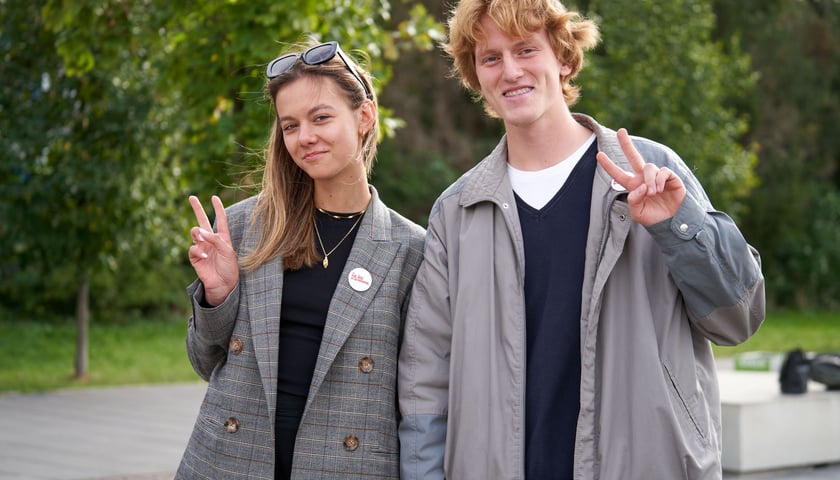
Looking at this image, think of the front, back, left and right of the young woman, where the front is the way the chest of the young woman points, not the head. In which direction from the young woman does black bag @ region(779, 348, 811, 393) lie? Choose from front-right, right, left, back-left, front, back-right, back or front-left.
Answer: back-left

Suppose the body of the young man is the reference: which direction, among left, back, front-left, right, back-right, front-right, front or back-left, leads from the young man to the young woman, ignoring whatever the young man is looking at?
right

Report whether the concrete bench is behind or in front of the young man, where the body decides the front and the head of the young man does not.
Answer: behind

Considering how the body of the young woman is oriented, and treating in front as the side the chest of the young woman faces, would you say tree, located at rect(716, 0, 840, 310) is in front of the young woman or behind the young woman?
behind

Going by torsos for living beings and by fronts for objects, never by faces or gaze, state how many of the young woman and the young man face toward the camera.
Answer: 2

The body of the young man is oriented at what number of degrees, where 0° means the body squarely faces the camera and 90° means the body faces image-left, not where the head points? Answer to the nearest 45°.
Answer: approximately 0°

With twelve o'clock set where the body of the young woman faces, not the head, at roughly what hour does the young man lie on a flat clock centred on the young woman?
The young man is roughly at 10 o'clock from the young woman.

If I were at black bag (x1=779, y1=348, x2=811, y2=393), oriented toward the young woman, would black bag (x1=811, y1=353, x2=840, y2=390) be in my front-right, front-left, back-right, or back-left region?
back-left

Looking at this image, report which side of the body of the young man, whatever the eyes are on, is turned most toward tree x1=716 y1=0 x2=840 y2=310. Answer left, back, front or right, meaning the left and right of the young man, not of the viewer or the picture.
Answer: back

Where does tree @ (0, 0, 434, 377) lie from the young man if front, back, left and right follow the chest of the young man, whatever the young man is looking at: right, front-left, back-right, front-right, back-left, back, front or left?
back-right

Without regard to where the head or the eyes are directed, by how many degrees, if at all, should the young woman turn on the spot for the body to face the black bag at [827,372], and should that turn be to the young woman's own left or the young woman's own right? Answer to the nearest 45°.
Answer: approximately 135° to the young woman's own left
